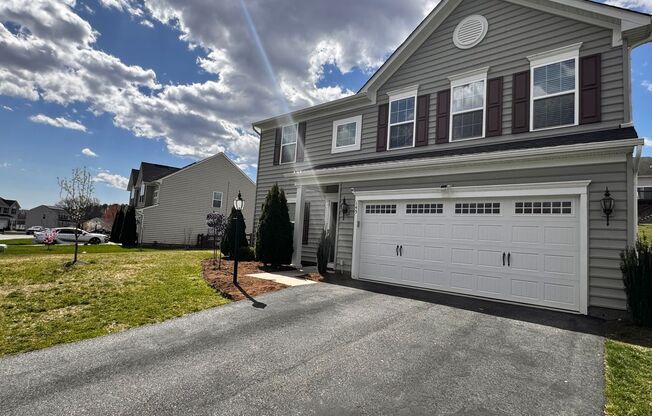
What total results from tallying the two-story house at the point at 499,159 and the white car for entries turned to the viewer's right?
1

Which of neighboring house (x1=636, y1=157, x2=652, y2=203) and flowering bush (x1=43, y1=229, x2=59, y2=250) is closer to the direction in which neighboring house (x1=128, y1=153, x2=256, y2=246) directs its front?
the flowering bush

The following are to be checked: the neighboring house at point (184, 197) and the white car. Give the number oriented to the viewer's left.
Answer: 1

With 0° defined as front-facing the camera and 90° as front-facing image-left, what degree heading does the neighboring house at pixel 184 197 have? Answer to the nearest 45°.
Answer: approximately 90°

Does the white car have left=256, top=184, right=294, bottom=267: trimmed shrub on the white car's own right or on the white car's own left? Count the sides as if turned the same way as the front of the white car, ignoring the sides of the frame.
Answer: on the white car's own right

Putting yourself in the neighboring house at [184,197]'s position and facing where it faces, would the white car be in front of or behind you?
in front

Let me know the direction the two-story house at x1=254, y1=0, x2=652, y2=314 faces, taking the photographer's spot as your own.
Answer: facing the viewer and to the left of the viewer

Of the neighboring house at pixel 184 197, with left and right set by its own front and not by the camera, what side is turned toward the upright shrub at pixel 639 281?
left

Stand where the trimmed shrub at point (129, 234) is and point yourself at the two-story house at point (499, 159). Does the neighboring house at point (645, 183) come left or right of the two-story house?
left

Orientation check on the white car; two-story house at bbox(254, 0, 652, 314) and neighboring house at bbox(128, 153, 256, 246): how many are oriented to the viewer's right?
1

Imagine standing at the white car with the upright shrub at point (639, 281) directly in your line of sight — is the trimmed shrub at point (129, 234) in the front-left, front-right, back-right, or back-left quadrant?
front-left

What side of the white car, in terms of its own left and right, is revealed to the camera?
right

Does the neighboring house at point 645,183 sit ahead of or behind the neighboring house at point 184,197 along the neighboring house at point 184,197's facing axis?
behind
